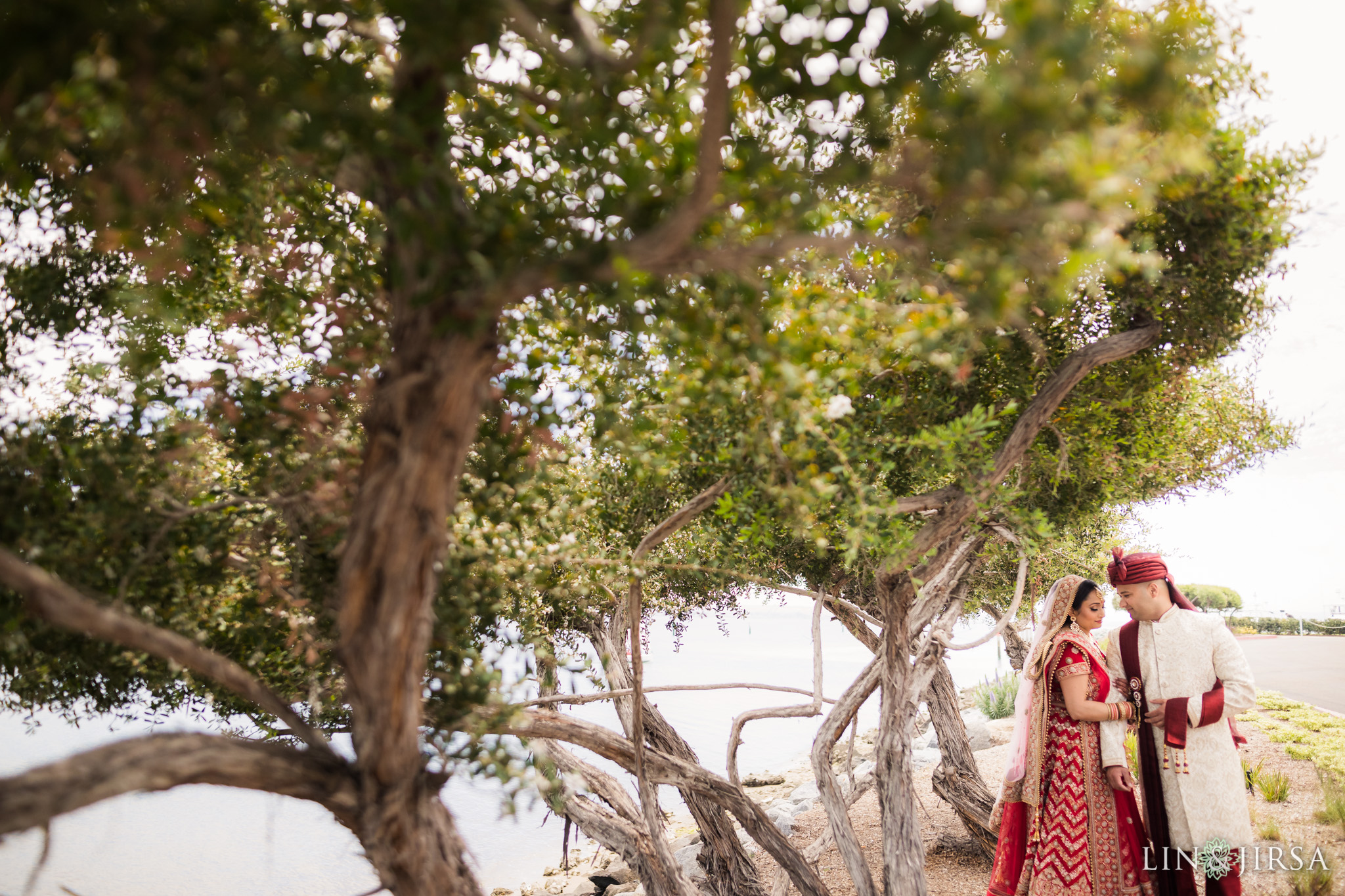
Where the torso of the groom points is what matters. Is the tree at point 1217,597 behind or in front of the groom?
behind

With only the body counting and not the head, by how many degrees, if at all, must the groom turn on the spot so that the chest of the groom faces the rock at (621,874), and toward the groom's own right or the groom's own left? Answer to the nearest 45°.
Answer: approximately 90° to the groom's own right

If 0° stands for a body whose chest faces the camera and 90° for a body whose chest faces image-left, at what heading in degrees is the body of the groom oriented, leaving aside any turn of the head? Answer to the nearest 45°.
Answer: approximately 45°

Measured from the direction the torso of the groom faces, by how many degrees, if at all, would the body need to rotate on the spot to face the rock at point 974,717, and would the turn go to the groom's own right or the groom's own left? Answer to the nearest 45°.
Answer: approximately 135° to the groom's own right

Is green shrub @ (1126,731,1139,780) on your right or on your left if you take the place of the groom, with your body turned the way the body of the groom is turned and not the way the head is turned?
on your right

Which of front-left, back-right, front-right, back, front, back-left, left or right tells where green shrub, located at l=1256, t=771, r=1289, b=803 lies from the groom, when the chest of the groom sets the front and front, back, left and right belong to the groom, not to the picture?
back-right

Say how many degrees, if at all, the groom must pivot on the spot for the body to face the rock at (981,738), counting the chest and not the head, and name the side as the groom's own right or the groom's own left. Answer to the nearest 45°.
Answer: approximately 135° to the groom's own right

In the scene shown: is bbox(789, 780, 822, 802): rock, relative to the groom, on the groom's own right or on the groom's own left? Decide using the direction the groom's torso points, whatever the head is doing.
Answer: on the groom's own right
